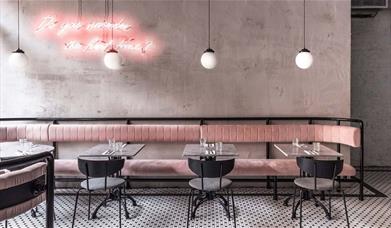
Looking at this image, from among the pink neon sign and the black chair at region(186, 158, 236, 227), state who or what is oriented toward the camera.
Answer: the pink neon sign

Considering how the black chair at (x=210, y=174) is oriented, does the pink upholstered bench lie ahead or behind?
ahead

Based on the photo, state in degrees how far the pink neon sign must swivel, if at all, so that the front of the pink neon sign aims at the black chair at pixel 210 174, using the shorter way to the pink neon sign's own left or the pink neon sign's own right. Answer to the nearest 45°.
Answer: approximately 45° to the pink neon sign's own left

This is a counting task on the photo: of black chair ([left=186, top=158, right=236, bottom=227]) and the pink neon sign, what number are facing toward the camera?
1

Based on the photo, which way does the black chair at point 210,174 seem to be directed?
away from the camera

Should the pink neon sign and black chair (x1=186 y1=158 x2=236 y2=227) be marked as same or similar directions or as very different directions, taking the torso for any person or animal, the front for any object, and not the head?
very different directions

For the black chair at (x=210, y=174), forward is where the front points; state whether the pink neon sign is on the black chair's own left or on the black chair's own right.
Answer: on the black chair's own left

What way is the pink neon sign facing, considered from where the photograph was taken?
facing the viewer

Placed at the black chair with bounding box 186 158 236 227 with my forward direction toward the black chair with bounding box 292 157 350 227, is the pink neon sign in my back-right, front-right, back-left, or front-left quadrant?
back-left

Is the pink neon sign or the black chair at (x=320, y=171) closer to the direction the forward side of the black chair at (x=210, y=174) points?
the pink neon sign

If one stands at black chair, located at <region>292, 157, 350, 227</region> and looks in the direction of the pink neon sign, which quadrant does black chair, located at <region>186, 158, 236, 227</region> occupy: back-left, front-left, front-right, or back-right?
front-left

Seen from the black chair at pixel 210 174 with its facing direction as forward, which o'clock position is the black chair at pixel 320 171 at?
the black chair at pixel 320 171 is roughly at 3 o'clock from the black chair at pixel 210 174.

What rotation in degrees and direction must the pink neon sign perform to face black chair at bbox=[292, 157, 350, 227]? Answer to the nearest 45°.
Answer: approximately 45° to its left
